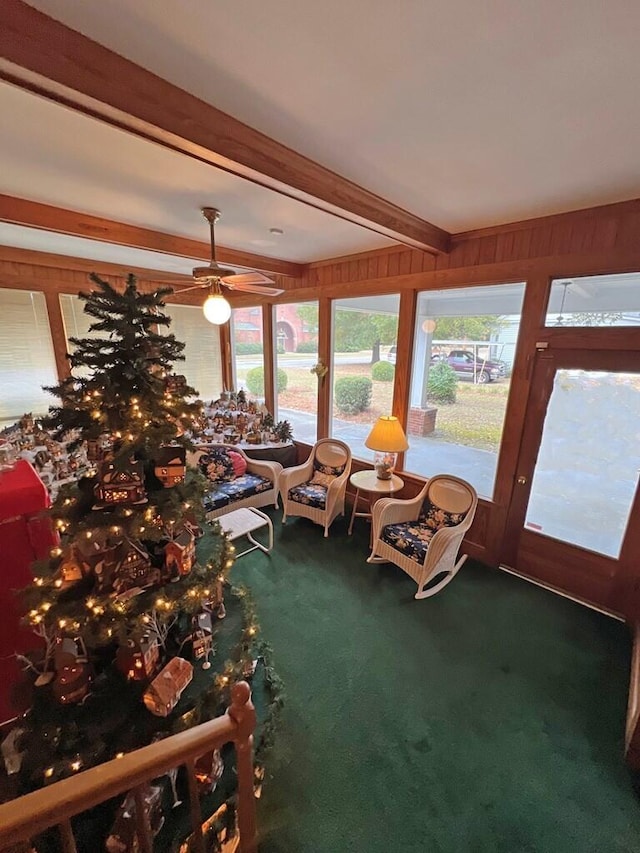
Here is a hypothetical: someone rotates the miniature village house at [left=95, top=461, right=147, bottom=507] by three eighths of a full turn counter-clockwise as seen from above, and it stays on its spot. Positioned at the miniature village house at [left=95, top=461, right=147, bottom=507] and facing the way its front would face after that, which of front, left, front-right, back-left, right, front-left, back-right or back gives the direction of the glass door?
front-right

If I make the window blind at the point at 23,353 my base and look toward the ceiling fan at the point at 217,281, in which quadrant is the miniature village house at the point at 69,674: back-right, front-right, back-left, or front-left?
front-right

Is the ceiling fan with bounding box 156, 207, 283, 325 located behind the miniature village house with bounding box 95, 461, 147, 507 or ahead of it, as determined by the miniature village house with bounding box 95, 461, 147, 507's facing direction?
behind

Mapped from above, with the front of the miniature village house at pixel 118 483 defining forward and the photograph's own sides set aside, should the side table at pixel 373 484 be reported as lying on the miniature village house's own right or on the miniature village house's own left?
on the miniature village house's own left

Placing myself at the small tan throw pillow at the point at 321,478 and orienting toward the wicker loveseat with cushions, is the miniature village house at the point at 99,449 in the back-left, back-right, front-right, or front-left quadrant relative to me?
front-left

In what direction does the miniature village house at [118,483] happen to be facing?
toward the camera

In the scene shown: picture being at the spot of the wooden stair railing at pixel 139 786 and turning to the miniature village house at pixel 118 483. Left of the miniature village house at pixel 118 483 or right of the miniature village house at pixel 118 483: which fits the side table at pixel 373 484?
right

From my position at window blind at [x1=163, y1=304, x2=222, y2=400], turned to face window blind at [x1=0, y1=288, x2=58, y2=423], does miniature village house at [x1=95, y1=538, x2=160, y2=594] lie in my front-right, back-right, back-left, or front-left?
front-left

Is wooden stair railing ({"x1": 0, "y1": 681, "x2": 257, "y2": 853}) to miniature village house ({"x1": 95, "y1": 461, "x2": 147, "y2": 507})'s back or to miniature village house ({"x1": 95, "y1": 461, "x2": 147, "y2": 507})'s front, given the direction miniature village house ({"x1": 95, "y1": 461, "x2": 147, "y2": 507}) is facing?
to the front

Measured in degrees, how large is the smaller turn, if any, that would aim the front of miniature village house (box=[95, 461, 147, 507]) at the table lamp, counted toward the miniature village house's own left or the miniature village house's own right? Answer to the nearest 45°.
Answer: approximately 90° to the miniature village house's own left

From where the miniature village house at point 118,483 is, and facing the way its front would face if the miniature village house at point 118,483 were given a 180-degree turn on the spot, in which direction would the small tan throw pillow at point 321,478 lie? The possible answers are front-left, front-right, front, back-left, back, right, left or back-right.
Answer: front-right

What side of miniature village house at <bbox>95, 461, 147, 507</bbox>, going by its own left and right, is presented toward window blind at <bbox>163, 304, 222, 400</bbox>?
back
